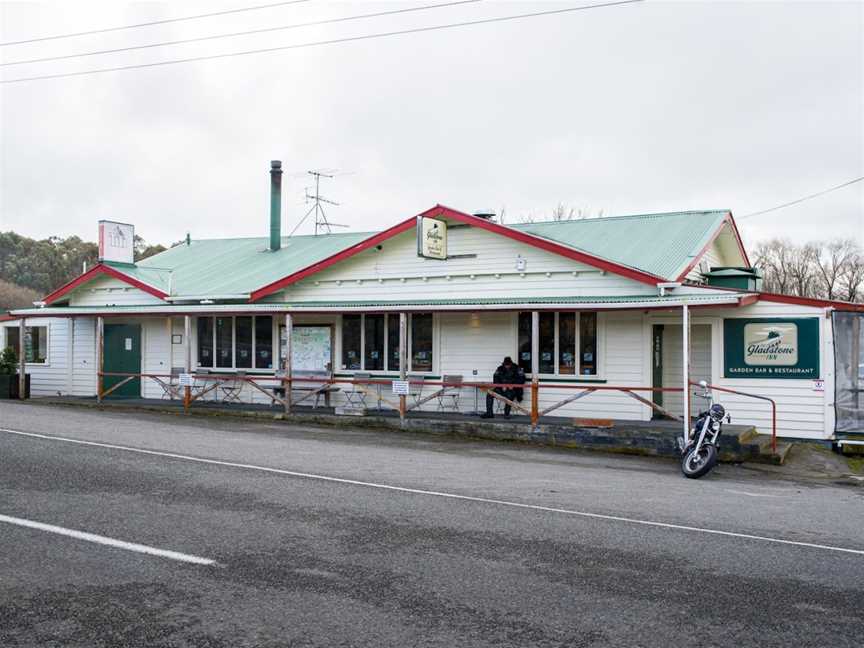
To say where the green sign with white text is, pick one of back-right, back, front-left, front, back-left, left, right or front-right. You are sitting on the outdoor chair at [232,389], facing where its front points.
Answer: back-left

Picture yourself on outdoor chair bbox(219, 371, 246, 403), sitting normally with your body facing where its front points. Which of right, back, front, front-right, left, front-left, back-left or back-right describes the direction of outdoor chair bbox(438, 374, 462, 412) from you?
back-left

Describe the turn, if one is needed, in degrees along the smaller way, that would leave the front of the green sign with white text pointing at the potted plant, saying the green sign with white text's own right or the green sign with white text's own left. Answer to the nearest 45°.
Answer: approximately 90° to the green sign with white text's own right

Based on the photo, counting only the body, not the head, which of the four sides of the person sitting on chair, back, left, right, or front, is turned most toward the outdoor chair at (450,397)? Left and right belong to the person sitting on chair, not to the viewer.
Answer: right

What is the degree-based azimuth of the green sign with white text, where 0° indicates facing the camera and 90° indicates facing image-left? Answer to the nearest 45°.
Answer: approximately 0°

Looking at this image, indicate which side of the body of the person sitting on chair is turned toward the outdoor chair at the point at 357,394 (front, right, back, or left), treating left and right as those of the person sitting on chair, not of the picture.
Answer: right

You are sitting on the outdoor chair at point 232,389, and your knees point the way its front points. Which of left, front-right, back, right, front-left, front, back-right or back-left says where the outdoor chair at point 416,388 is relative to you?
back-left

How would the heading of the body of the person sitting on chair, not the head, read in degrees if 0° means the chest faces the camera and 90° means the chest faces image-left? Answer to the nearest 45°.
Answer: approximately 45°
